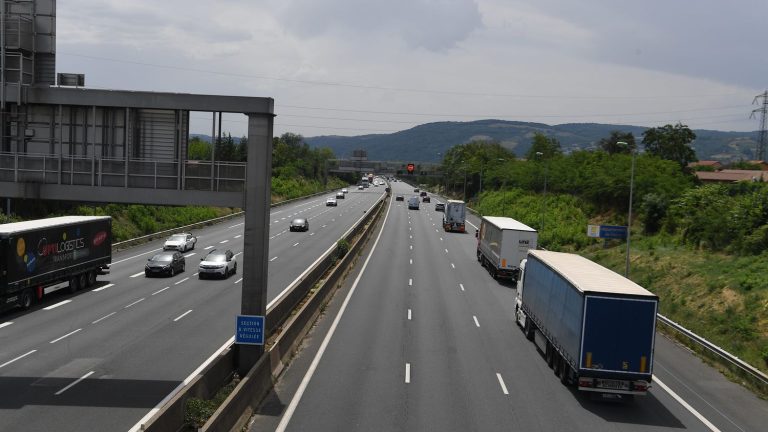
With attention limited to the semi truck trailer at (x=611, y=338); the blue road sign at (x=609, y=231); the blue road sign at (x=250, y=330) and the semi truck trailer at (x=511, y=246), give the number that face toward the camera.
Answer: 2

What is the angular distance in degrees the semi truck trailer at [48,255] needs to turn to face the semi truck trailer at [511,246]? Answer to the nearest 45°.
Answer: approximately 135° to its left

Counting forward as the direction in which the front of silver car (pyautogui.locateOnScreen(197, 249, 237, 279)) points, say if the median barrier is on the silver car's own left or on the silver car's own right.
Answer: on the silver car's own left

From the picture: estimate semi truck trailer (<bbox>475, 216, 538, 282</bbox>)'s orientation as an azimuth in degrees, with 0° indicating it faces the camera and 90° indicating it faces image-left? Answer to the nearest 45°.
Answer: approximately 135°

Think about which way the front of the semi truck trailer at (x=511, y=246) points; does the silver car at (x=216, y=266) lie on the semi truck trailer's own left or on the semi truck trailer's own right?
on the semi truck trailer's own left

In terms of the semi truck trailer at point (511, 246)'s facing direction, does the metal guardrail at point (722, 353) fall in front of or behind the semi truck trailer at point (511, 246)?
behind

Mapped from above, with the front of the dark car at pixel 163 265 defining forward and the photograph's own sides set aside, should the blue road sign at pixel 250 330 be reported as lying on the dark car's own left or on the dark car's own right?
on the dark car's own left

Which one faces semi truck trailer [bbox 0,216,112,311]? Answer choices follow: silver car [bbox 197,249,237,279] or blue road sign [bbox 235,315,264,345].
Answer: the silver car

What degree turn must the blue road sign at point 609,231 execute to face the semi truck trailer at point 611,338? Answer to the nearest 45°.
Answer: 0° — it already faces it
